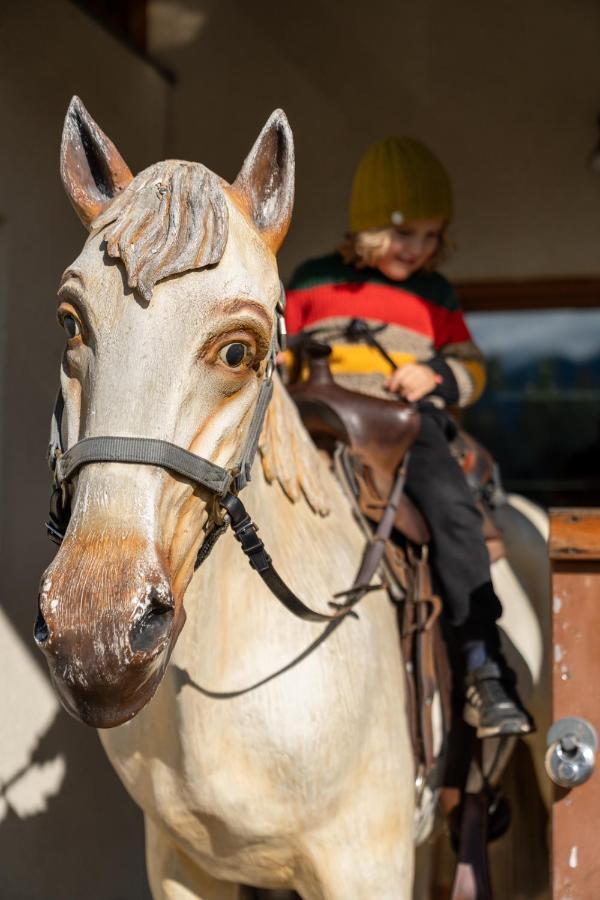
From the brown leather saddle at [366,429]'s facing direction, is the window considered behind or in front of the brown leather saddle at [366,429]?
behind

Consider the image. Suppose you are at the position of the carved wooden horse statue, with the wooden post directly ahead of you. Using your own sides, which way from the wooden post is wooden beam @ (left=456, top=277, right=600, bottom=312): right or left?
left

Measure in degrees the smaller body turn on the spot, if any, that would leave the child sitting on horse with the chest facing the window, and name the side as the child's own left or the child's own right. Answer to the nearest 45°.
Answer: approximately 180°

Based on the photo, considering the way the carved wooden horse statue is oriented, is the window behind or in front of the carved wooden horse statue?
behind

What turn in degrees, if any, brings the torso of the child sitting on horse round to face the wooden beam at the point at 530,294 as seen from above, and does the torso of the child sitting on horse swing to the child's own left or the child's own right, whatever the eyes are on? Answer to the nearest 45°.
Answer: approximately 180°

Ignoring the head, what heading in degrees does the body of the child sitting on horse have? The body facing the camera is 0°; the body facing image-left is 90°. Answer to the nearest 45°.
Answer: approximately 0°
